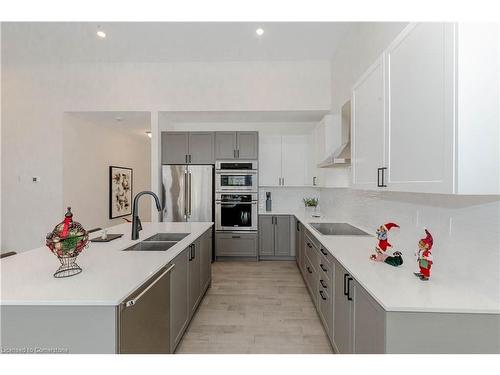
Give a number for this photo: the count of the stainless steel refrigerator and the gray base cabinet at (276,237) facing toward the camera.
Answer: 2

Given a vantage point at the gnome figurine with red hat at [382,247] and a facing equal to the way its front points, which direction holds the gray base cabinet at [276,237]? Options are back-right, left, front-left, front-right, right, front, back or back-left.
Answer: right

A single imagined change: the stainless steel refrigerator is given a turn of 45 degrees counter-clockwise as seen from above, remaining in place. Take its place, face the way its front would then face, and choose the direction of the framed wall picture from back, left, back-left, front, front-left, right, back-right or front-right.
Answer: back

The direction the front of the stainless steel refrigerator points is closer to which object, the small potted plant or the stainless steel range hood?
the stainless steel range hood

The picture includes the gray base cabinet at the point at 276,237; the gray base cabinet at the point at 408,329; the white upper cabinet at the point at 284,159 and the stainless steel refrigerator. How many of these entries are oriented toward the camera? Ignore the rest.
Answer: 3

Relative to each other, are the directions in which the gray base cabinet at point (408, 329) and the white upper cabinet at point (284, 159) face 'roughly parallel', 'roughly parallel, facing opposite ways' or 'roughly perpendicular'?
roughly perpendicular

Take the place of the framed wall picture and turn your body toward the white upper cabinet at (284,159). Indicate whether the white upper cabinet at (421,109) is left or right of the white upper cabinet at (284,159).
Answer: right

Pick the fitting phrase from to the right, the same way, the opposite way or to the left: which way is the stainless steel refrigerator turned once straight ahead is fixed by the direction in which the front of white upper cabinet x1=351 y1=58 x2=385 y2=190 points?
to the left

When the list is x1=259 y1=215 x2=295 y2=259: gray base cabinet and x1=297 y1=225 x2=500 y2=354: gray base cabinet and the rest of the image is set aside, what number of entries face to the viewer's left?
1

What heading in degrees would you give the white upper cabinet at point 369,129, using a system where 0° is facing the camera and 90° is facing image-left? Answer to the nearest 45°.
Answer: approximately 45°

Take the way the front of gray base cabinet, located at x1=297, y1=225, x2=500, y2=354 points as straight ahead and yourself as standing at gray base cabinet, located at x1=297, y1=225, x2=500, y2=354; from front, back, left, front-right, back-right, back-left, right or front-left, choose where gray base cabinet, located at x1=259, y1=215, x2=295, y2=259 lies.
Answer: front-right

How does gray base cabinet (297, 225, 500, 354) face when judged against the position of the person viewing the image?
facing to the left of the viewer

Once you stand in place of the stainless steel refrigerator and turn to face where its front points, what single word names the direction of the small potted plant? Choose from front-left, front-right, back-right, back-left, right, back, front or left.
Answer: left

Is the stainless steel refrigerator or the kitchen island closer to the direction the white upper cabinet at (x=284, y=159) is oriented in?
the kitchen island

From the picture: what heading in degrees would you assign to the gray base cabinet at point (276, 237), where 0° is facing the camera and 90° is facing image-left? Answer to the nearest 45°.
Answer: approximately 0°
